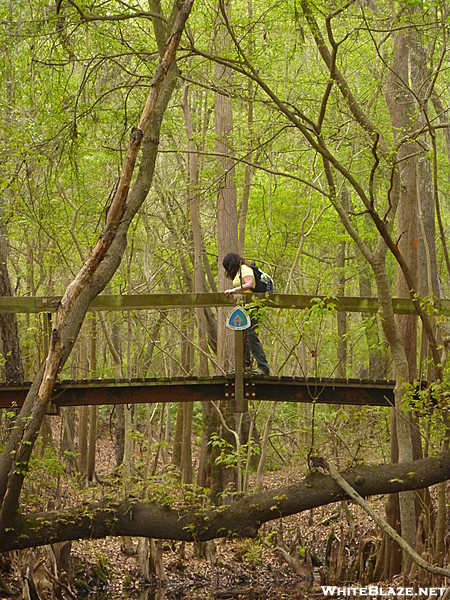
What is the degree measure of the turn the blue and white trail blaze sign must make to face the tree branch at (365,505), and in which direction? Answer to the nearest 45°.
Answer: approximately 45° to its left

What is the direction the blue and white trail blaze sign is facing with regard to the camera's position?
facing the viewer

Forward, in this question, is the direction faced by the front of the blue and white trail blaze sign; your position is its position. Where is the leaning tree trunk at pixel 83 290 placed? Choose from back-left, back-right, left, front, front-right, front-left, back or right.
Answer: front-right
